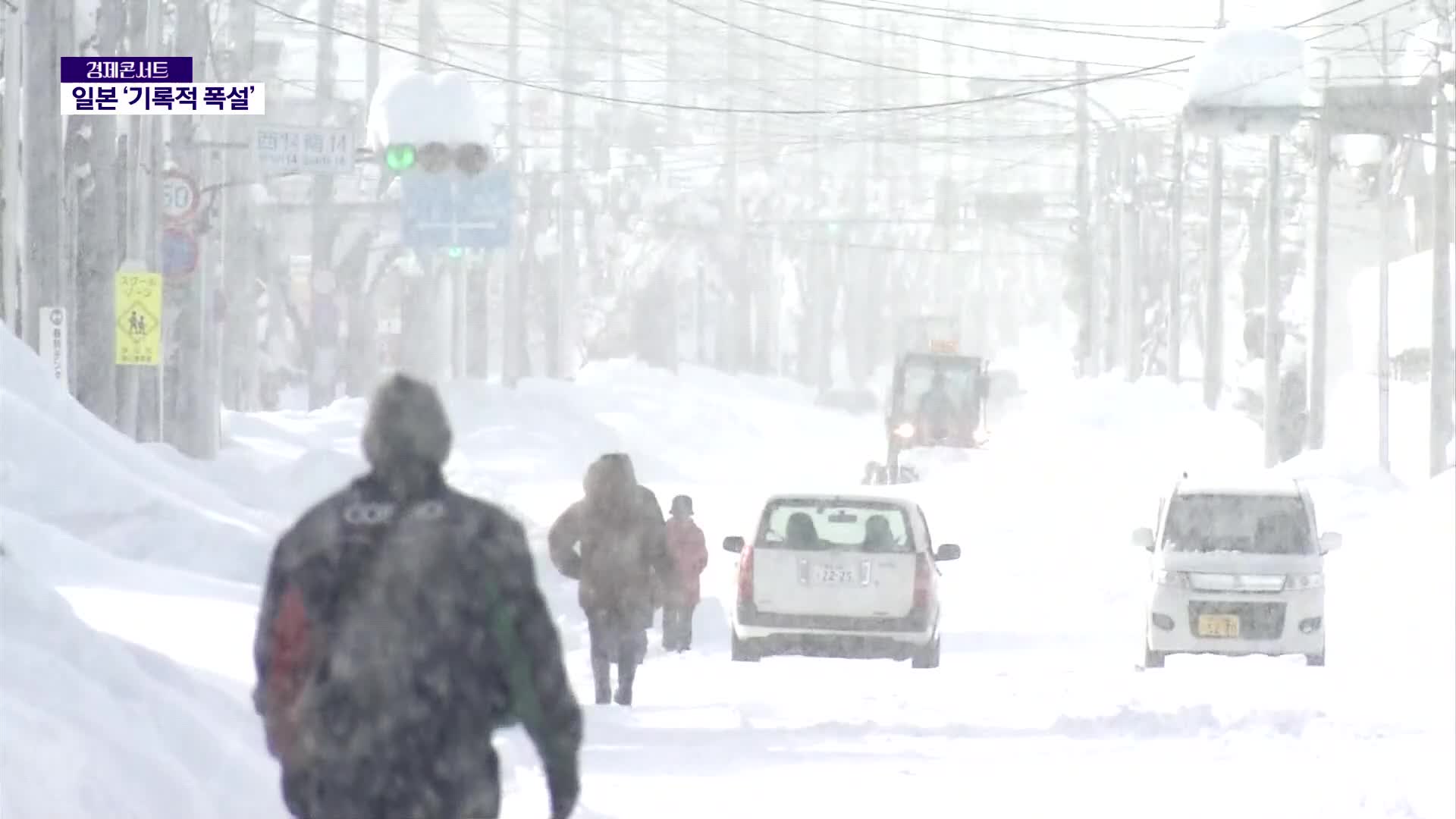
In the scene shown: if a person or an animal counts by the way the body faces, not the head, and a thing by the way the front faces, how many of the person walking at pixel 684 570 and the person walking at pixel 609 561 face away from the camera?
2

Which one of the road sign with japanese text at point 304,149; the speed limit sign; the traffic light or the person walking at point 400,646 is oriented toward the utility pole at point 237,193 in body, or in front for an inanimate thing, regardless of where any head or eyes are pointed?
the person walking

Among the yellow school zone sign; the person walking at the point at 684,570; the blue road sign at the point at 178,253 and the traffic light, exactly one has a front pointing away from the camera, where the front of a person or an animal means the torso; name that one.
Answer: the person walking

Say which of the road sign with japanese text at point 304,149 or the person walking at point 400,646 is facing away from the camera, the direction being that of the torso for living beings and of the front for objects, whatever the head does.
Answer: the person walking

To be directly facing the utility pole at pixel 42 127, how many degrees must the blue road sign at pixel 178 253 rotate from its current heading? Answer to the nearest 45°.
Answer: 0° — it already faces it

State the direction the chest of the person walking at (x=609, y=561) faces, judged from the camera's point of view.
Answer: away from the camera

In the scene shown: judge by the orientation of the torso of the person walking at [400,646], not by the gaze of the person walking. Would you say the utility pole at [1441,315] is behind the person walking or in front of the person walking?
in front

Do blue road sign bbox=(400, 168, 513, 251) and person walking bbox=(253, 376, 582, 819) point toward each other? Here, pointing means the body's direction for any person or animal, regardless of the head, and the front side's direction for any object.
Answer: yes

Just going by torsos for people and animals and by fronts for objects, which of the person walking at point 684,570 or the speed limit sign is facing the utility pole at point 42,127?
the speed limit sign

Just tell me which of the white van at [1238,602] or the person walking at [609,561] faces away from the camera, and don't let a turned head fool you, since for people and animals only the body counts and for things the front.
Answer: the person walking

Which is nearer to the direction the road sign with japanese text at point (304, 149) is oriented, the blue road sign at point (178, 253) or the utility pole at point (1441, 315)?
the blue road sign

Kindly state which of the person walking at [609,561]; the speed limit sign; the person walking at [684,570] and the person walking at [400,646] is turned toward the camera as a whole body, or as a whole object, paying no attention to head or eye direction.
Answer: the speed limit sign

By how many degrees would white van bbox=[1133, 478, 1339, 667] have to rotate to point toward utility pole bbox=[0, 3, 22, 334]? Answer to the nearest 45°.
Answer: approximately 90° to its right
